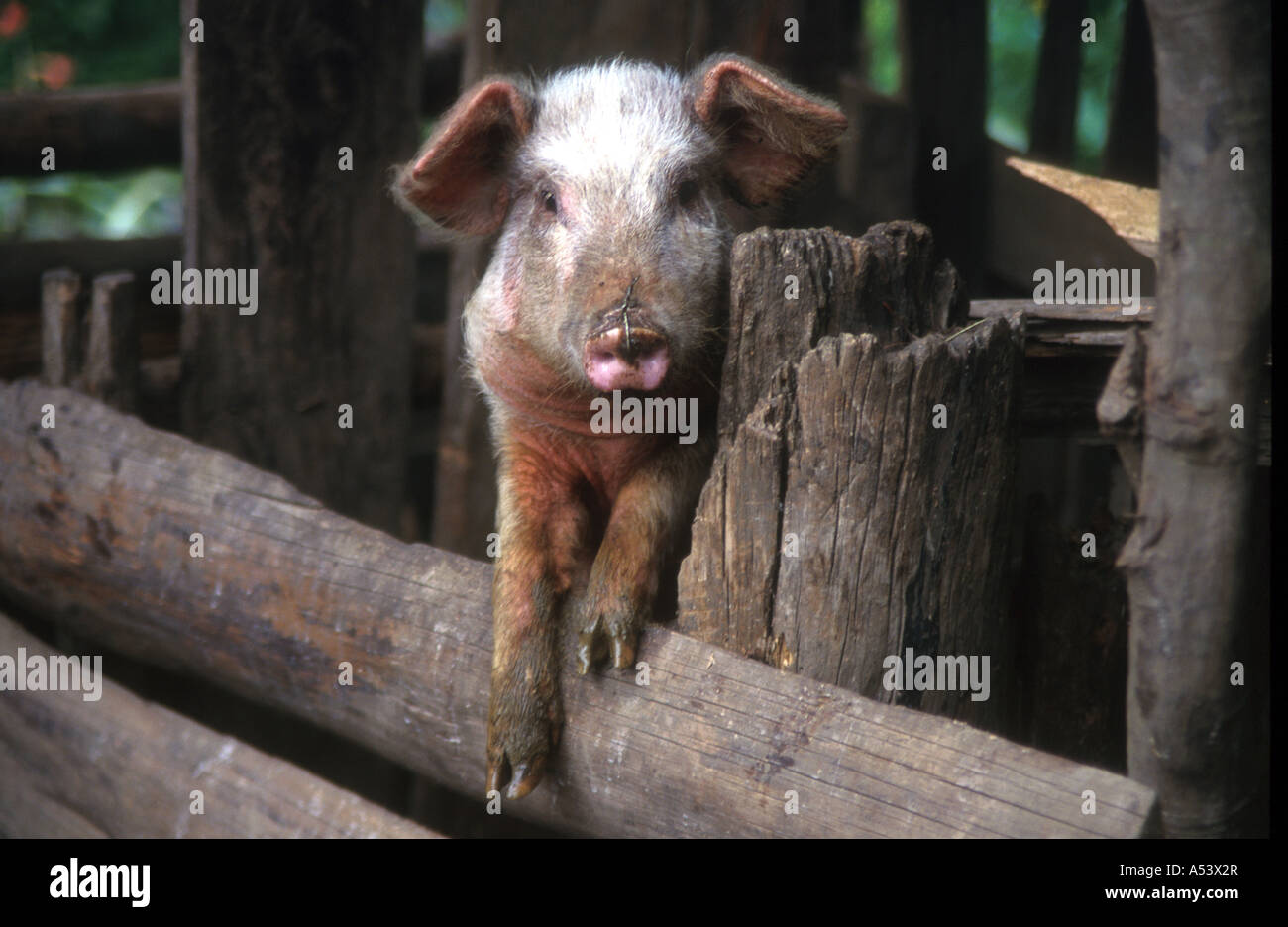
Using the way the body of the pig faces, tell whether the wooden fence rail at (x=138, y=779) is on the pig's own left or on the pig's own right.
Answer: on the pig's own right

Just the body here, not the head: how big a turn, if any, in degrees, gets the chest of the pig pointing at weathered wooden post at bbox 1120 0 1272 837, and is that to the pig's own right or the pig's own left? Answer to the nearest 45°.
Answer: approximately 45° to the pig's own left

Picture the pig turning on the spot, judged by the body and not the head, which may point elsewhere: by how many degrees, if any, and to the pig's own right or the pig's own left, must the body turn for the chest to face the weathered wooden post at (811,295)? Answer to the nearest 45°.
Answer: approximately 45° to the pig's own left

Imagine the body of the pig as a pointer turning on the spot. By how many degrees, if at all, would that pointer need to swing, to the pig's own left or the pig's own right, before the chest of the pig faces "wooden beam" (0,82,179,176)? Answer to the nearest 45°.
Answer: approximately 135° to the pig's own right

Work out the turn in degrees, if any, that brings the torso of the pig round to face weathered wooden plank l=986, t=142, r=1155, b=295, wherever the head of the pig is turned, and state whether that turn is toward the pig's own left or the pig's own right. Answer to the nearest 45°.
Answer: approximately 135° to the pig's own left

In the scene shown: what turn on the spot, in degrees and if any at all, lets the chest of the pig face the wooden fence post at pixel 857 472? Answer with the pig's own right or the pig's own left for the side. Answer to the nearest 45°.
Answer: approximately 45° to the pig's own left

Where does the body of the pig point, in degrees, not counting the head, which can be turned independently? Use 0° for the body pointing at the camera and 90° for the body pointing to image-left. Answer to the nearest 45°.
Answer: approximately 0°
